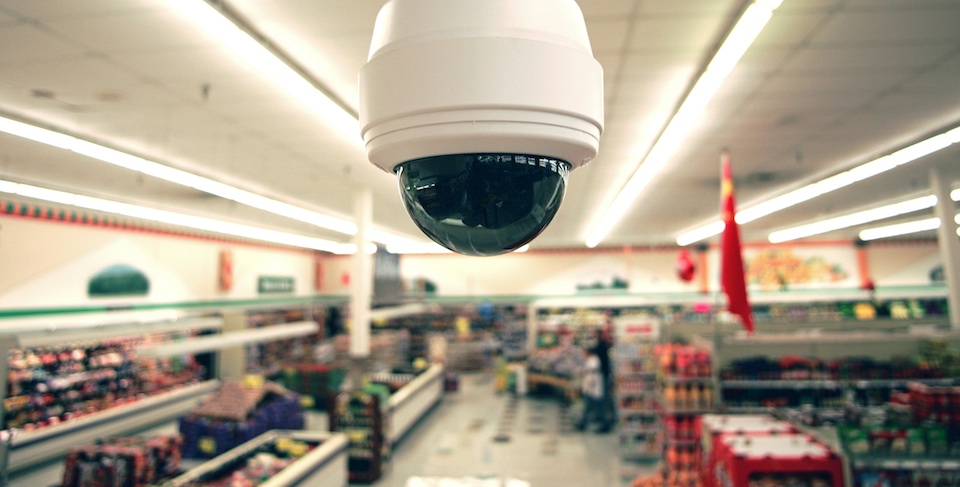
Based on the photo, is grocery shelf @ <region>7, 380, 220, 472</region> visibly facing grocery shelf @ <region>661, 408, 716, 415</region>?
yes

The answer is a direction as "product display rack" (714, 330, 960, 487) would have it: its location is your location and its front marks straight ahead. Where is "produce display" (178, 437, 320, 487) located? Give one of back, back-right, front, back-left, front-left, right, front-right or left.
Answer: front-right

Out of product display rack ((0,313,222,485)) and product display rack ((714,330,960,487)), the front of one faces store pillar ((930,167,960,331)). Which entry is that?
product display rack ((0,313,222,485))

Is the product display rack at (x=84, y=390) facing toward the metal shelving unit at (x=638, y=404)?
yes

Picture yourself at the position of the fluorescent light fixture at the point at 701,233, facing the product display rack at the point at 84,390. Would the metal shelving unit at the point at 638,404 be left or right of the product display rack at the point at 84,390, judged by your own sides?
left

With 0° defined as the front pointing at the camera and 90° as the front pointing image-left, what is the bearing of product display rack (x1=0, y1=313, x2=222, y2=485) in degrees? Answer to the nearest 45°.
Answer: approximately 315°

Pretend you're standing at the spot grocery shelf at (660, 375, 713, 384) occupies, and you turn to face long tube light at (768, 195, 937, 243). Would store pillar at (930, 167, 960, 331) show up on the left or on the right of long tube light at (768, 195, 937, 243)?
right
